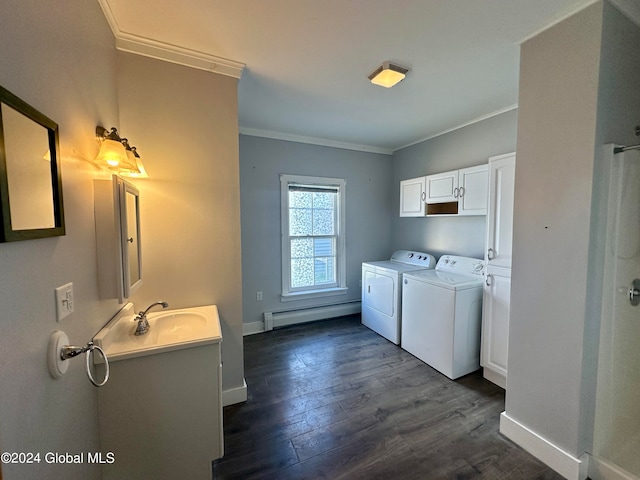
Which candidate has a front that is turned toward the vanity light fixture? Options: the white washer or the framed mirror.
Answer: the white washer

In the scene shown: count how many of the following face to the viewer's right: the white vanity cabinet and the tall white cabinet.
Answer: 1

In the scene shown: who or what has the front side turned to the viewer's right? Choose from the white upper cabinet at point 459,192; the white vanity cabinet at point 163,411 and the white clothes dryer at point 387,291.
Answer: the white vanity cabinet

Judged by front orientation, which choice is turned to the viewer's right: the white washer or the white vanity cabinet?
the white vanity cabinet

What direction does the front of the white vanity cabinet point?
to the viewer's right

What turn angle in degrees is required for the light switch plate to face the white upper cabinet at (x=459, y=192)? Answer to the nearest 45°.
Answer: approximately 45° to its left

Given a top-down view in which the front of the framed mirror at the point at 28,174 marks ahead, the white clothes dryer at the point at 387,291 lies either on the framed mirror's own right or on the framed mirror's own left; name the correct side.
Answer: on the framed mirror's own left

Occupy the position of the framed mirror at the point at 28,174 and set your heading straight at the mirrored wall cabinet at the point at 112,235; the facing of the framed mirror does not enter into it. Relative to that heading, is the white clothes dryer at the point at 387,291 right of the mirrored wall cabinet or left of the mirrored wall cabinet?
right

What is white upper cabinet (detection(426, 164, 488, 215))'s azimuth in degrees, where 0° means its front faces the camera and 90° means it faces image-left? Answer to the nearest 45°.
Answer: approximately 45°

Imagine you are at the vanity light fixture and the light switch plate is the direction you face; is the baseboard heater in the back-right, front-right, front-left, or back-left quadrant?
back-left
